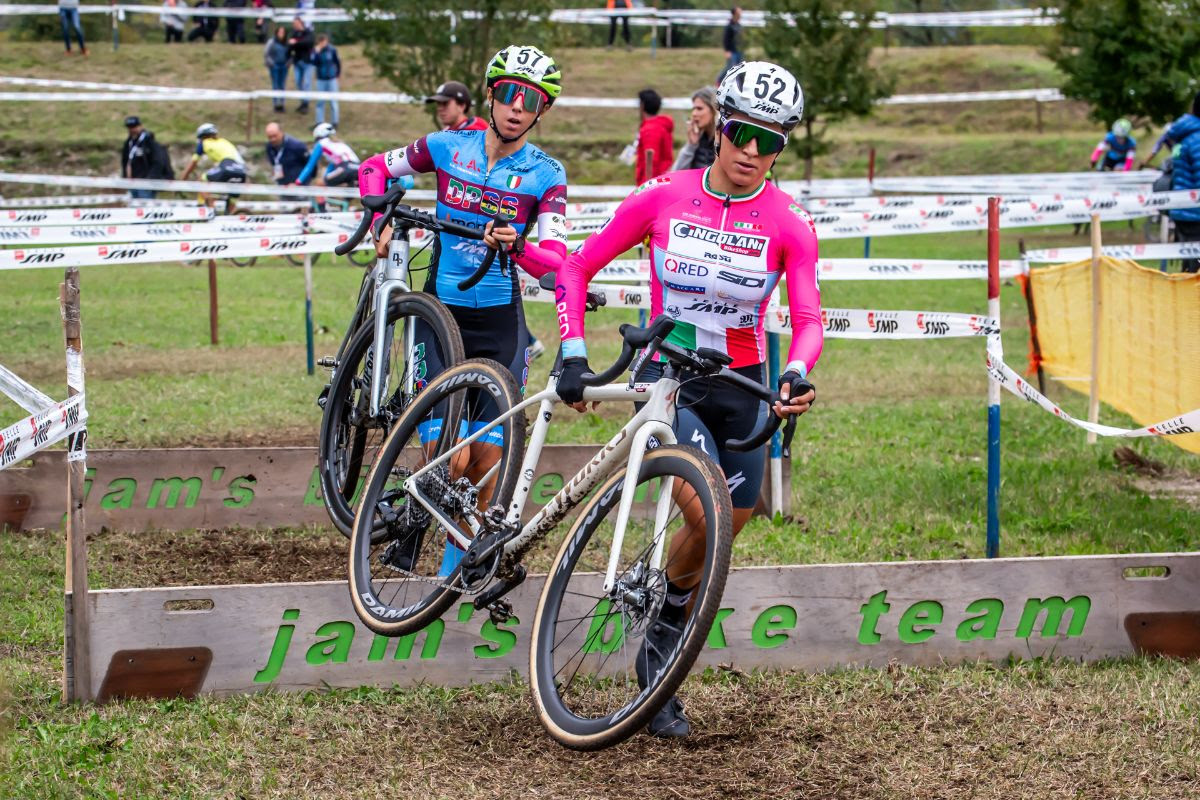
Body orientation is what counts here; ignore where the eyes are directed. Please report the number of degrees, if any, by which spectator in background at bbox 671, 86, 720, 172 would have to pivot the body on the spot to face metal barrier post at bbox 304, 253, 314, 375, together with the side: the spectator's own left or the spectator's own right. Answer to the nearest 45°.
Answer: approximately 45° to the spectator's own right

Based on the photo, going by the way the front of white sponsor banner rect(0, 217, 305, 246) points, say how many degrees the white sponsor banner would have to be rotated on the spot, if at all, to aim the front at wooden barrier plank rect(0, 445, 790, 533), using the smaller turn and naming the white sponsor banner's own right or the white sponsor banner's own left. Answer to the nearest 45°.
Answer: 0° — it already faces it

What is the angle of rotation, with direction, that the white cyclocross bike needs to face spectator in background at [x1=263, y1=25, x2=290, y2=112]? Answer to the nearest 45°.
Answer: approximately 135° to its left

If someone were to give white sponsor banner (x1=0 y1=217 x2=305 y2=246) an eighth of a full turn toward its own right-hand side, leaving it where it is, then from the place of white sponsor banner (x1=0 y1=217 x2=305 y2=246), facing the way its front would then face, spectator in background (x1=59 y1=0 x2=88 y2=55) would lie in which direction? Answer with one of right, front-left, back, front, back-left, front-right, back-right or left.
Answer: back-right

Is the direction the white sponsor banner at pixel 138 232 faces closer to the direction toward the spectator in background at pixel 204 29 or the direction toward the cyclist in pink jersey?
the cyclist in pink jersey

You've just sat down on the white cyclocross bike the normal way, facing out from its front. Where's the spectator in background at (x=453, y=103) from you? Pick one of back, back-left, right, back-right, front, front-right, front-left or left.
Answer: back-left

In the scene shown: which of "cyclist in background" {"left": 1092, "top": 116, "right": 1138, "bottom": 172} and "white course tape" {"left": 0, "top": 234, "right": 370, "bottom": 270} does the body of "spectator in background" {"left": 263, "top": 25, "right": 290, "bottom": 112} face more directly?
the white course tape
